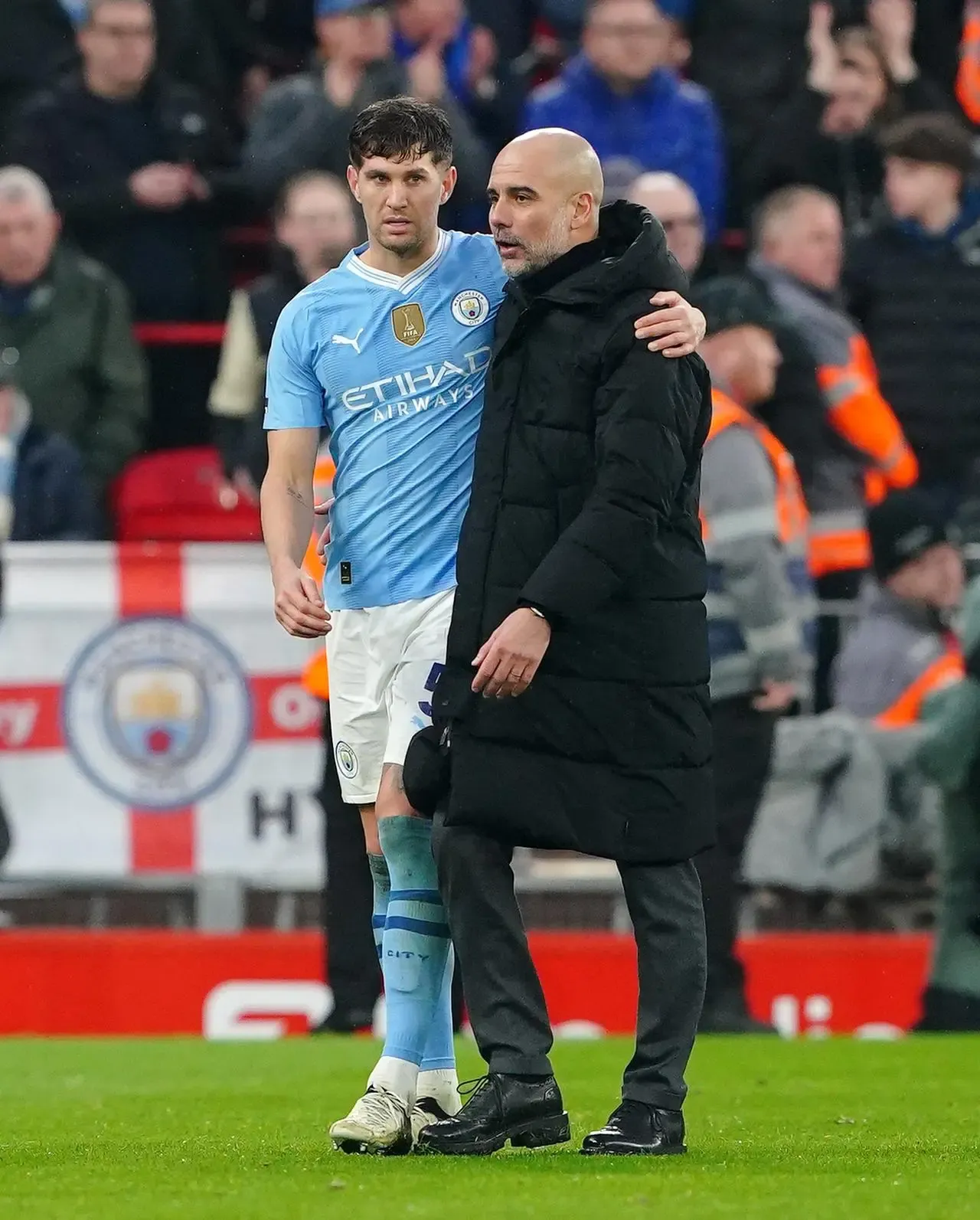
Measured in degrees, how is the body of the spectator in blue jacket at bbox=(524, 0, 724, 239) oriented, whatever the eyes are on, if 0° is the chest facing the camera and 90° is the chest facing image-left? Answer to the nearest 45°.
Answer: approximately 0°

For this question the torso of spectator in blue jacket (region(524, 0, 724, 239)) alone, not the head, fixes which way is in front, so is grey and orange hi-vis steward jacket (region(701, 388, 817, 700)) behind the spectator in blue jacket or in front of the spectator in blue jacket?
in front

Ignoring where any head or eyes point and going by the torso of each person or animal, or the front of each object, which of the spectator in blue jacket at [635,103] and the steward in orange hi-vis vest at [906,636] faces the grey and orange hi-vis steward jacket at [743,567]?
the spectator in blue jacket

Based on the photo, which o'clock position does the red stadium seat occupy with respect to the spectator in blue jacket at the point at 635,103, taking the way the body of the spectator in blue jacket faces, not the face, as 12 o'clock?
The red stadium seat is roughly at 2 o'clock from the spectator in blue jacket.

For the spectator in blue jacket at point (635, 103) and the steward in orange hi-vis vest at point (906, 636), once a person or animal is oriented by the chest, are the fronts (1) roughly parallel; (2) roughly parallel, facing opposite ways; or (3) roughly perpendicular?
roughly perpendicular

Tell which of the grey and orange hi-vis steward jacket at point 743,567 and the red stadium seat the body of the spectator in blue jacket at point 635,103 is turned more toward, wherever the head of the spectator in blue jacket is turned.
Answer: the grey and orange hi-vis steward jacket

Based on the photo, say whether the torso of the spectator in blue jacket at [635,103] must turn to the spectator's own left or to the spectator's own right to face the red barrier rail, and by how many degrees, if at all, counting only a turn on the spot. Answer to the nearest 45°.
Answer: approximately 90° to the spectator's own right
